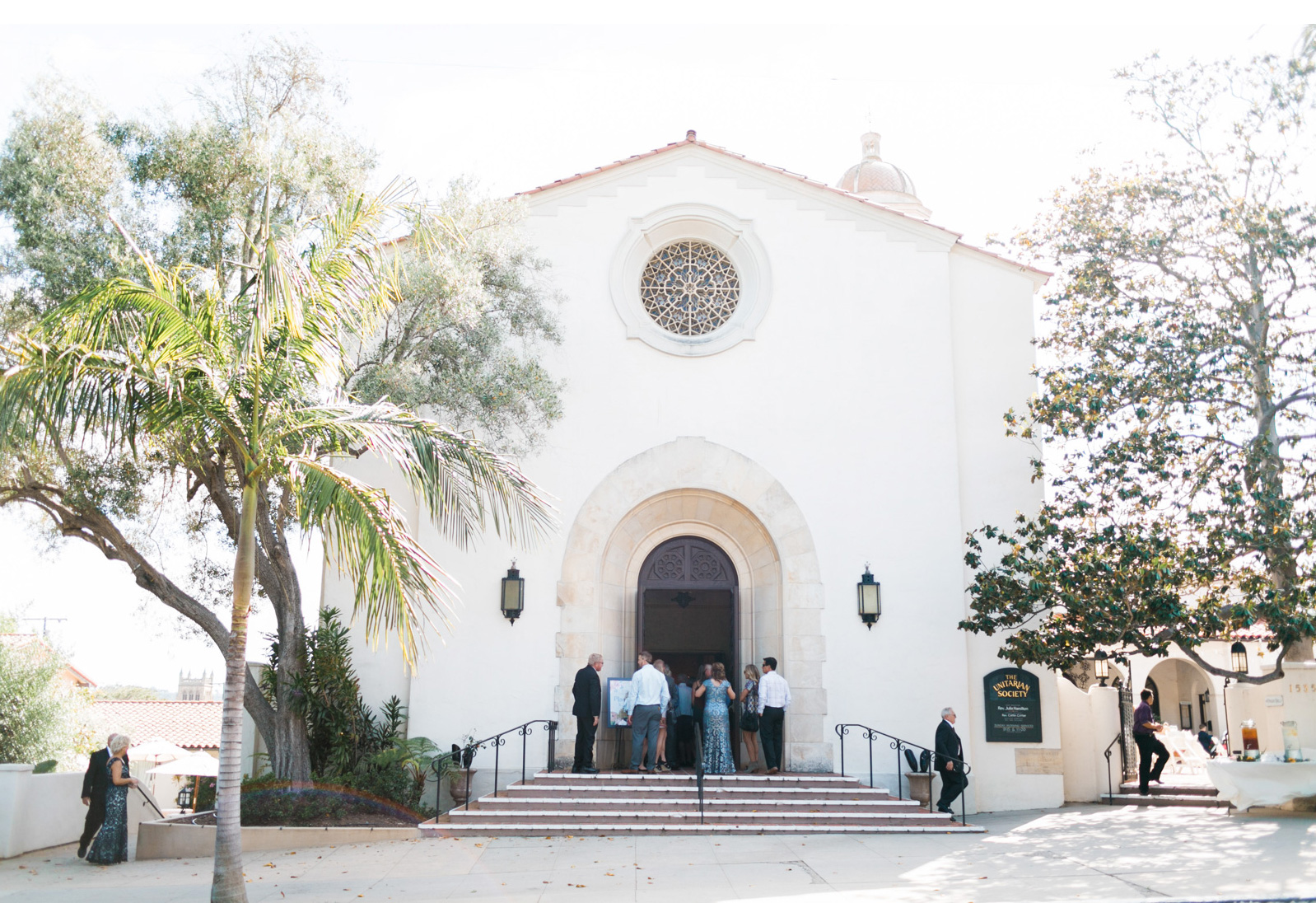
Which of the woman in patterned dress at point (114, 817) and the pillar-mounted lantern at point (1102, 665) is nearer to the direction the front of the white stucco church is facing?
the woman in patterned dress

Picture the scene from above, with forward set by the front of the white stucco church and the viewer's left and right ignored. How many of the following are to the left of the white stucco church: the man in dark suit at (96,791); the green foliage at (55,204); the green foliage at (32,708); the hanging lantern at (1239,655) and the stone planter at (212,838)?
1

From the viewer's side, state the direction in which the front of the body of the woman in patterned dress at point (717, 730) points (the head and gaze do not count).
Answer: away from the camera

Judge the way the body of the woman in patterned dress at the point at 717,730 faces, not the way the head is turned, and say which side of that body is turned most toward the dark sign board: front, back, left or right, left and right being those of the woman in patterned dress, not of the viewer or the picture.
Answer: right

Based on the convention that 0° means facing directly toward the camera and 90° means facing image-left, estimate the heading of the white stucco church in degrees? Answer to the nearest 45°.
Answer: approximately 0°

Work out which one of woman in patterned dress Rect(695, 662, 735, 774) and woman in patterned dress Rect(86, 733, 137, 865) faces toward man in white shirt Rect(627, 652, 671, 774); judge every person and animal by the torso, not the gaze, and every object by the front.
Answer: woman in patterned dress Rect(86, 733, 137, 865)

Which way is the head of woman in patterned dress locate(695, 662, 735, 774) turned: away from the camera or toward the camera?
away from the camera

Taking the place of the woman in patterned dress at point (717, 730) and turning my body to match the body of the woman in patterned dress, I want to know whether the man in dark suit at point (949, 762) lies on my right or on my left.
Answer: on my right

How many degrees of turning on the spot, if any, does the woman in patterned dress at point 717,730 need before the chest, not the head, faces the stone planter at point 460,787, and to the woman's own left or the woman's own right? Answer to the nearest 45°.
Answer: approximately 90° to the woman's own left

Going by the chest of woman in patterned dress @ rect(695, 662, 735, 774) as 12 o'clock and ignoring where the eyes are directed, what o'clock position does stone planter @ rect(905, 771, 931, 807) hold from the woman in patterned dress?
The stone planter is roughly at 3 o'clock from the woman in patterned dress.

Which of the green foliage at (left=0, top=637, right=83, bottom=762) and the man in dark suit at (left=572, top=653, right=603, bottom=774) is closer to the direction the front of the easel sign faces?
the man in dark suit

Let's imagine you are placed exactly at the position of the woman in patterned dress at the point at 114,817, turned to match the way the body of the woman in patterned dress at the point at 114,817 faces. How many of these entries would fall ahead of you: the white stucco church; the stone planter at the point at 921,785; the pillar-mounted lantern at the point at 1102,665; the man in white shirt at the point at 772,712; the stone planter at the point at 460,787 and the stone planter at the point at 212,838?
6

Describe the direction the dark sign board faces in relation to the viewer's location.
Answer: facing the viewer

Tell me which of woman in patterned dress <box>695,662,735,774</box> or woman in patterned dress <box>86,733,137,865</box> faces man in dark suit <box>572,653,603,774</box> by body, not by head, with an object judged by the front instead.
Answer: woman in patterned dress <box>86,733,137,865</box>

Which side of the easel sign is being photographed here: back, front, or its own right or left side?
front

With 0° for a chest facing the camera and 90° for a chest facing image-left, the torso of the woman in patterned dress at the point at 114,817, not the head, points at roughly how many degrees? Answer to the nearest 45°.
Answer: approximately 270°

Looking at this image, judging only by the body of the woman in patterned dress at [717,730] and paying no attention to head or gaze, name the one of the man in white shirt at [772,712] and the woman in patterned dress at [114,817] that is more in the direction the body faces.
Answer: the man in white shirt

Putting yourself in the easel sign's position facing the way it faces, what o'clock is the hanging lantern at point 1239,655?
The hanging lantern is roughly at 9 o'clock from the easel sign.
